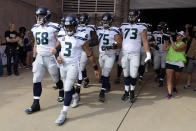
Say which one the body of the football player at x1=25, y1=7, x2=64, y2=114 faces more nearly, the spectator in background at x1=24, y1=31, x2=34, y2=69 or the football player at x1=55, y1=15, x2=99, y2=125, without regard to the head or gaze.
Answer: the football player

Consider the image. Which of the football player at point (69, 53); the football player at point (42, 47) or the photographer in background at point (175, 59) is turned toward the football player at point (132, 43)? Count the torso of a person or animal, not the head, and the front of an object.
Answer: the photographer in background

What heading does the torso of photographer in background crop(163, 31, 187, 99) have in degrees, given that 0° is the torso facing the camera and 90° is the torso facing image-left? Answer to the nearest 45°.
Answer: approximately 45°

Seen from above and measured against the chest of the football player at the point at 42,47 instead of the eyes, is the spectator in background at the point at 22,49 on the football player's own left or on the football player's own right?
on the football player's own right

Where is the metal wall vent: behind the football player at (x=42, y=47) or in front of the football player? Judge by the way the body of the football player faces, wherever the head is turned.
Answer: behind

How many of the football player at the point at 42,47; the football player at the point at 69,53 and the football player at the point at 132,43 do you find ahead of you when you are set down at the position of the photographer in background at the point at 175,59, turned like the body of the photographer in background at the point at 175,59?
3

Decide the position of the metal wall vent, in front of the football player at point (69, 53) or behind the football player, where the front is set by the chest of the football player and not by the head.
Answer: behind

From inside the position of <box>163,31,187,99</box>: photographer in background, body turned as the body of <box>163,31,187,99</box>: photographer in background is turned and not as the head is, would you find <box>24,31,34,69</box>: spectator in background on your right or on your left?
on your right
